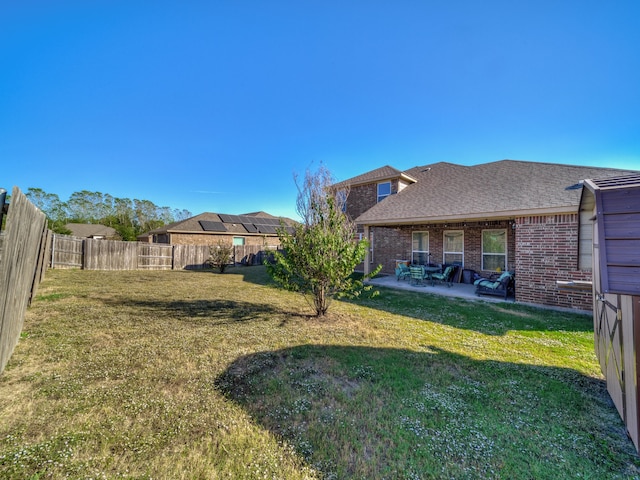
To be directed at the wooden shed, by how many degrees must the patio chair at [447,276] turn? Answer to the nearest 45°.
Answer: approximately 90° to its left

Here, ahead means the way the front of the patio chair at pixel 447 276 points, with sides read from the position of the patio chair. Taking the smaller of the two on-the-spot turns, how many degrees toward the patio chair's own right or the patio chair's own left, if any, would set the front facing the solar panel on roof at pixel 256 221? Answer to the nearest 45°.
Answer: approximately 45° to the patio chair's own right

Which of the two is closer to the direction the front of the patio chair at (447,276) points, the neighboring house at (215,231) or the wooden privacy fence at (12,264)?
the neighboring house

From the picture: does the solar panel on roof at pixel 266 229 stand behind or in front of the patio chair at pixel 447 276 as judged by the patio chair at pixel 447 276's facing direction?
in front

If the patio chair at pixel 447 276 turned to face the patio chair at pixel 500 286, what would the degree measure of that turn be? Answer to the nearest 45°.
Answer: approximately 135° to its left

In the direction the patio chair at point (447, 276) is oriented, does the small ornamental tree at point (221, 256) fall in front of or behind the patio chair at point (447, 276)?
in front

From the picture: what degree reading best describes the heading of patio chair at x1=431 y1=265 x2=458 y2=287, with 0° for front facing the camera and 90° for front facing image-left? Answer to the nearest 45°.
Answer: approximately 90°

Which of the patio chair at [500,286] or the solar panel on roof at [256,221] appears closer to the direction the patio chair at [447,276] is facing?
the solar panel on roof
